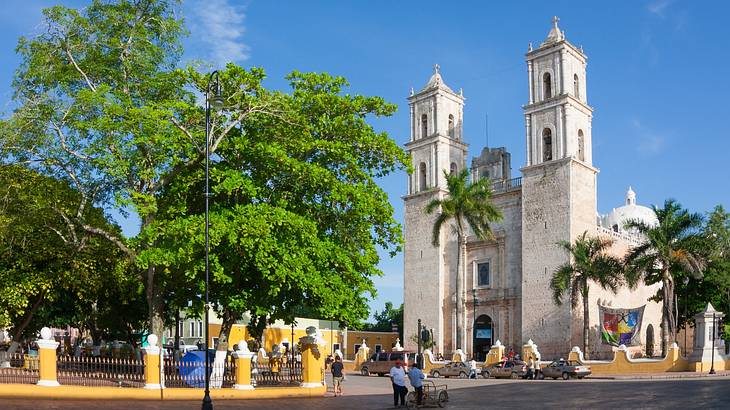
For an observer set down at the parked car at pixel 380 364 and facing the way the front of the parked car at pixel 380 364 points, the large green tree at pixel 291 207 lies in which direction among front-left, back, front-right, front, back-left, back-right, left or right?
left

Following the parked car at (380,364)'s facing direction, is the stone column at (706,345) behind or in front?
behind

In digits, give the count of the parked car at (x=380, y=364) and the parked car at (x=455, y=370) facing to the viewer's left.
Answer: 2

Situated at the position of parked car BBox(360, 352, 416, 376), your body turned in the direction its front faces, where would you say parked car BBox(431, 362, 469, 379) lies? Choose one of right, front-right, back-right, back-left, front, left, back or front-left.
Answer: back

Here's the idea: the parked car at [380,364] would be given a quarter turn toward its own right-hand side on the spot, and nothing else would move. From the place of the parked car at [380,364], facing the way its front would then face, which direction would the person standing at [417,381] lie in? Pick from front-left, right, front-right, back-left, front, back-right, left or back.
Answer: back

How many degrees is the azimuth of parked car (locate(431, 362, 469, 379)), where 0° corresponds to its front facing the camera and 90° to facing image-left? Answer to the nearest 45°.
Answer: approximately 90°

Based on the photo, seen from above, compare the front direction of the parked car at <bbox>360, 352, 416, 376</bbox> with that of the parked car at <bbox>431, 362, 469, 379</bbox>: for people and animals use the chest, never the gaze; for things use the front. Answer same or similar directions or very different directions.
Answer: same or similar directions

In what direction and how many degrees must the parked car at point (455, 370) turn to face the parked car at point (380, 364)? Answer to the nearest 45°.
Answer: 0° — it already faces it

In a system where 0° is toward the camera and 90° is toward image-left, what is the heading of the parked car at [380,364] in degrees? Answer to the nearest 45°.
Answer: approximately 90°

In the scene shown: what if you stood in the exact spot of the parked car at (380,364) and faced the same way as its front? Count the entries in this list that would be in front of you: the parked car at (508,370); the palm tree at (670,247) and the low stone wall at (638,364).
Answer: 0
